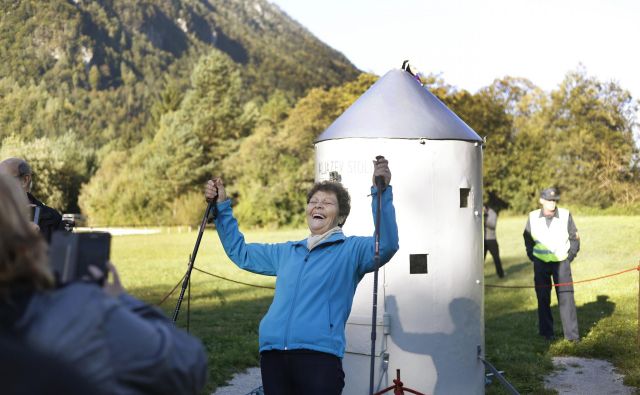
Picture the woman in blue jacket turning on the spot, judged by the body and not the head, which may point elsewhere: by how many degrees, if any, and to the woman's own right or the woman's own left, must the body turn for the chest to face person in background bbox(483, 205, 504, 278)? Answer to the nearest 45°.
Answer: approximately 135° to the woman's own right

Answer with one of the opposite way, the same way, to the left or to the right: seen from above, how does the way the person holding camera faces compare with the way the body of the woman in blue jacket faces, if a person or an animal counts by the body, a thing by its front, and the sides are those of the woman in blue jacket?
the opposite way

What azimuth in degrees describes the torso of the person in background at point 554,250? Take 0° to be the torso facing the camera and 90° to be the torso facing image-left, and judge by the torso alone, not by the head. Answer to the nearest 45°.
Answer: approximately 0°

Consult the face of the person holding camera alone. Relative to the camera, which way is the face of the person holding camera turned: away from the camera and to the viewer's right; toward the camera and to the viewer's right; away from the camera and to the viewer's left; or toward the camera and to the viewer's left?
away from the camera and to the viewer's right

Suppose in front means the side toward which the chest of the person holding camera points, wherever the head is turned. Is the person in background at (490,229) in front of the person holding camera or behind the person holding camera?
in front

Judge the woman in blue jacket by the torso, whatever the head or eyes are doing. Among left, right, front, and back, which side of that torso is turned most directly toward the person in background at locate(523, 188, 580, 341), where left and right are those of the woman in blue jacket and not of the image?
back

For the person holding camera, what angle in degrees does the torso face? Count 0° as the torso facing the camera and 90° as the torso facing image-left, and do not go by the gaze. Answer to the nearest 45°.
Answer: approximately 225°

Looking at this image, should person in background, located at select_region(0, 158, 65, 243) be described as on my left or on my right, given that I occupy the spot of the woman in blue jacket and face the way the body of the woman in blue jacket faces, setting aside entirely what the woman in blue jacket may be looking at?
on my right

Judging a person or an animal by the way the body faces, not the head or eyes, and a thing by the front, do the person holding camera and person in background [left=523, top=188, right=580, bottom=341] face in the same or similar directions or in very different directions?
very different directions

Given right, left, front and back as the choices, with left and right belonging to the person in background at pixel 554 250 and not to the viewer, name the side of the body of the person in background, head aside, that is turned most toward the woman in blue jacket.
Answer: front

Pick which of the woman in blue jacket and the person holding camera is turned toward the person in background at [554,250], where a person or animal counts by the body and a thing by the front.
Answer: the person holding camera

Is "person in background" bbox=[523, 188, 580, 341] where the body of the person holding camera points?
yes

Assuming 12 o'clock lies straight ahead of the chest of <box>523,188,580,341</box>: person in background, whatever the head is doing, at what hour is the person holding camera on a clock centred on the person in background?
The person holding camera is roughly at 12 o'clock from the person in background.

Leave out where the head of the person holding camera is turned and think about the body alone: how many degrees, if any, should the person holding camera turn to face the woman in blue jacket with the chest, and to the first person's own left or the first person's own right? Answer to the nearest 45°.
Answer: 0° — they already face them

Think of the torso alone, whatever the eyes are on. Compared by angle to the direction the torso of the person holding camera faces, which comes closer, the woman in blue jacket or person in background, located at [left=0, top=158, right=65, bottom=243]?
the woman in blue jacket
